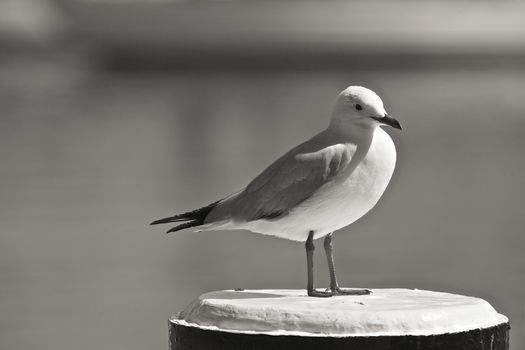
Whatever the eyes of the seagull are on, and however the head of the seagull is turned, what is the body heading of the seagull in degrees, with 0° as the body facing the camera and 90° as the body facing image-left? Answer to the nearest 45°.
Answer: approximately 270°
